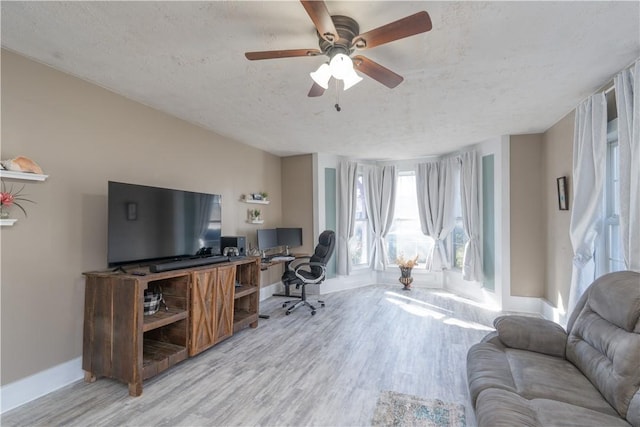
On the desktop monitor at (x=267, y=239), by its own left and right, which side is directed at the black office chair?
front

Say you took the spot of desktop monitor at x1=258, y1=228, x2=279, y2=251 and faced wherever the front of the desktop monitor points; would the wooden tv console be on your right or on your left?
on your right

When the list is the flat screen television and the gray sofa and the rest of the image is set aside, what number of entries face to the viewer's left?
1

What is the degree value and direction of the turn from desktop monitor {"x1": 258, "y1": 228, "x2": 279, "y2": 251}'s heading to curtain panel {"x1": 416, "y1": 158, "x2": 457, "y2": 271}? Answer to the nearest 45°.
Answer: approximately 45° to its left

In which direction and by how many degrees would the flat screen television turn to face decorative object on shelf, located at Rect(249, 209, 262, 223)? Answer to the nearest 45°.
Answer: approximately 90° to its left

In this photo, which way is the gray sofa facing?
to the viewer's left

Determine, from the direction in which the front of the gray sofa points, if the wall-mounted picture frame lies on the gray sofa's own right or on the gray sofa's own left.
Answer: on the gray sofa's own right

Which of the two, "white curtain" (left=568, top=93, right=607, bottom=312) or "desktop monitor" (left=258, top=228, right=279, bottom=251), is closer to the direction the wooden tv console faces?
the white curtain

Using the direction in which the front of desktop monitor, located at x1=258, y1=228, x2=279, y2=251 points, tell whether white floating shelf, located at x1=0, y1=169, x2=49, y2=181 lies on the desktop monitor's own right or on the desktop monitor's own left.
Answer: on the desktop monitor's own right

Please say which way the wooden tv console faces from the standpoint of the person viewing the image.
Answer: facing the viewer and to the right of the viewer

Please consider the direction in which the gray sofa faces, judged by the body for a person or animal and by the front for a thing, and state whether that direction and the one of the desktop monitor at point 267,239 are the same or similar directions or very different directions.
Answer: very different directions

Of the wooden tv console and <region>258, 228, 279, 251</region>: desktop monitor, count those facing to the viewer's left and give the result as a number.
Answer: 0

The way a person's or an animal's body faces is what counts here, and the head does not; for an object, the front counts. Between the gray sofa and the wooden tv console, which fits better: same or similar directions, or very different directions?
very different directions
